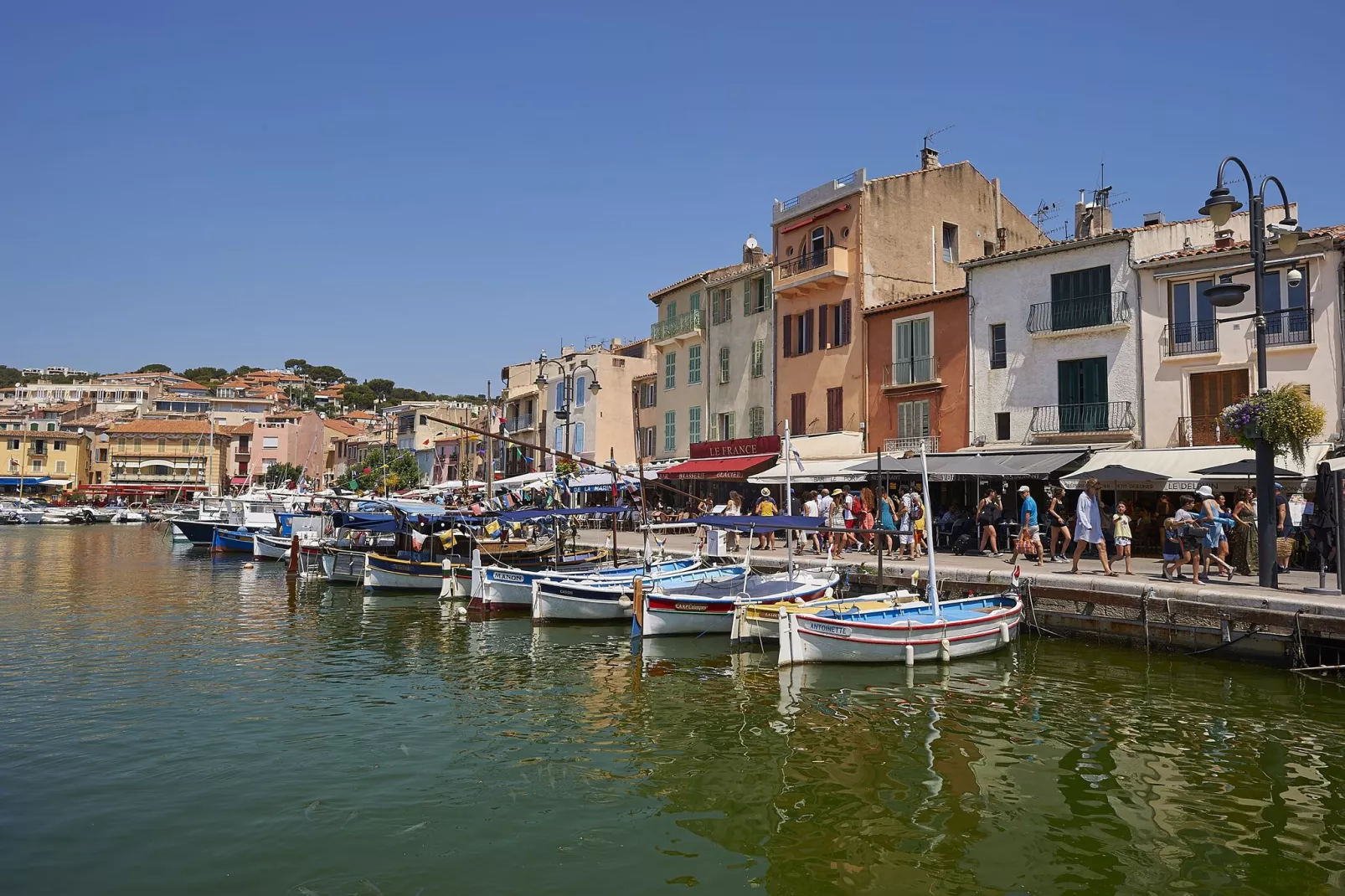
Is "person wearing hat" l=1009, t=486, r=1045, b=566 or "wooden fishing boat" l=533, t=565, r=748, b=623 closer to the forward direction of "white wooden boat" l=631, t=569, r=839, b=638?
the wooden fishing boat

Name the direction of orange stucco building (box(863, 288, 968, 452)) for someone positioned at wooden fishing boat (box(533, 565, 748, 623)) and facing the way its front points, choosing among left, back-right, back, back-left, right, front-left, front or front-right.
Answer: back

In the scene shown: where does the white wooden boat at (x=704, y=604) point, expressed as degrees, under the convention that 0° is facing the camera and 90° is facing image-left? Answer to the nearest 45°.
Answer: approximately 45°

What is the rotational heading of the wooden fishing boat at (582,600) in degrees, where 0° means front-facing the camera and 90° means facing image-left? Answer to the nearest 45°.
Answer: approximately 45°

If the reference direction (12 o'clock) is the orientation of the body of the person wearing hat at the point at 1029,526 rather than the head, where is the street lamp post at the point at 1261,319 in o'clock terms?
The street lamp post is roughly at 8 o'clock from the person wearing hat.
